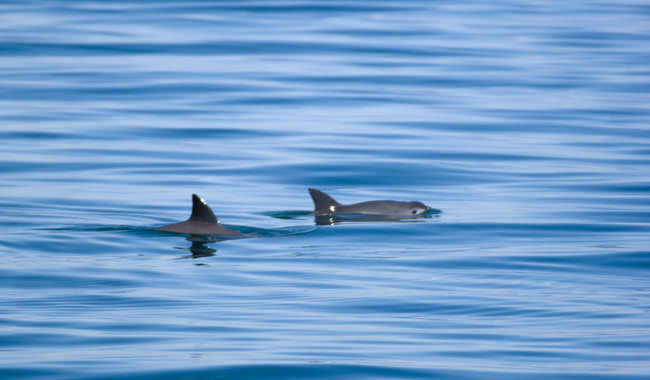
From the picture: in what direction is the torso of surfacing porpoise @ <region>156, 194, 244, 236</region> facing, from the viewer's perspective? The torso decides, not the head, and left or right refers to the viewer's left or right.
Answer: facing to the right of the viewer

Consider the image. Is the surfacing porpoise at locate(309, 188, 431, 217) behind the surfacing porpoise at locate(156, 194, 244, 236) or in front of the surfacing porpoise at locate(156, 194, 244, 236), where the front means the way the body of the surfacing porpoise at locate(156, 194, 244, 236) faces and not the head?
in front

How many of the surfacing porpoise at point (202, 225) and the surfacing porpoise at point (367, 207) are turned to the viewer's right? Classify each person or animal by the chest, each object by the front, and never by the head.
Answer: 2

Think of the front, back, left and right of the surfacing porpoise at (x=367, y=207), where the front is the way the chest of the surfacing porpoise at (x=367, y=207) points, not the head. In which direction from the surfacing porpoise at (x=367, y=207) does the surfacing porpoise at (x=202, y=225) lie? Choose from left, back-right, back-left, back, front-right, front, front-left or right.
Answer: back-right

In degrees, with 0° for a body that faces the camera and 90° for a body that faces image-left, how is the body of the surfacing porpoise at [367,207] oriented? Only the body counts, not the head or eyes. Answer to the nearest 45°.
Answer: approximately 270°
